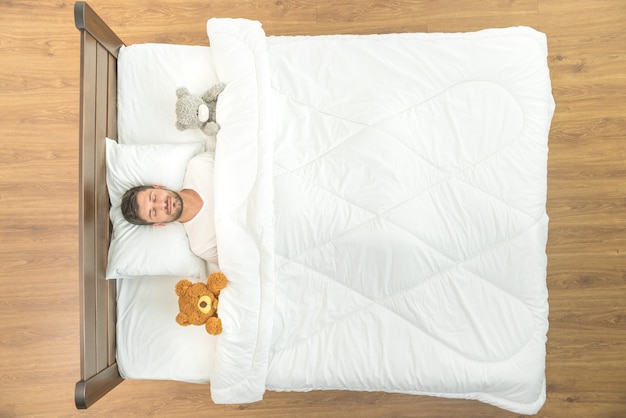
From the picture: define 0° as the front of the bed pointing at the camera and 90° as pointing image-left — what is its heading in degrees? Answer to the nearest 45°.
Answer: approximately 270°
